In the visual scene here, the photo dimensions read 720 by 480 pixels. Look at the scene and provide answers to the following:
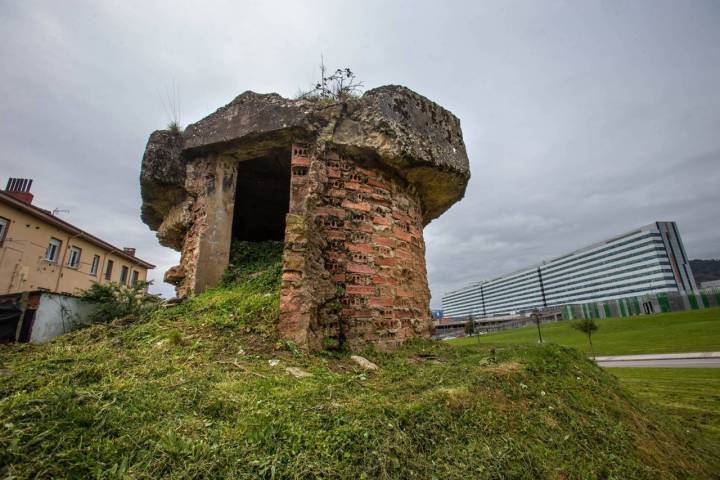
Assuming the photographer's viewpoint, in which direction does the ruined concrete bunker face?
facing the viewer and to the left of the viewer

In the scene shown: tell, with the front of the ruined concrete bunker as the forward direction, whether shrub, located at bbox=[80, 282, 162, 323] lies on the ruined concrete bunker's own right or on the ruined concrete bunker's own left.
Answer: on the ruined concrete bunker's own right
